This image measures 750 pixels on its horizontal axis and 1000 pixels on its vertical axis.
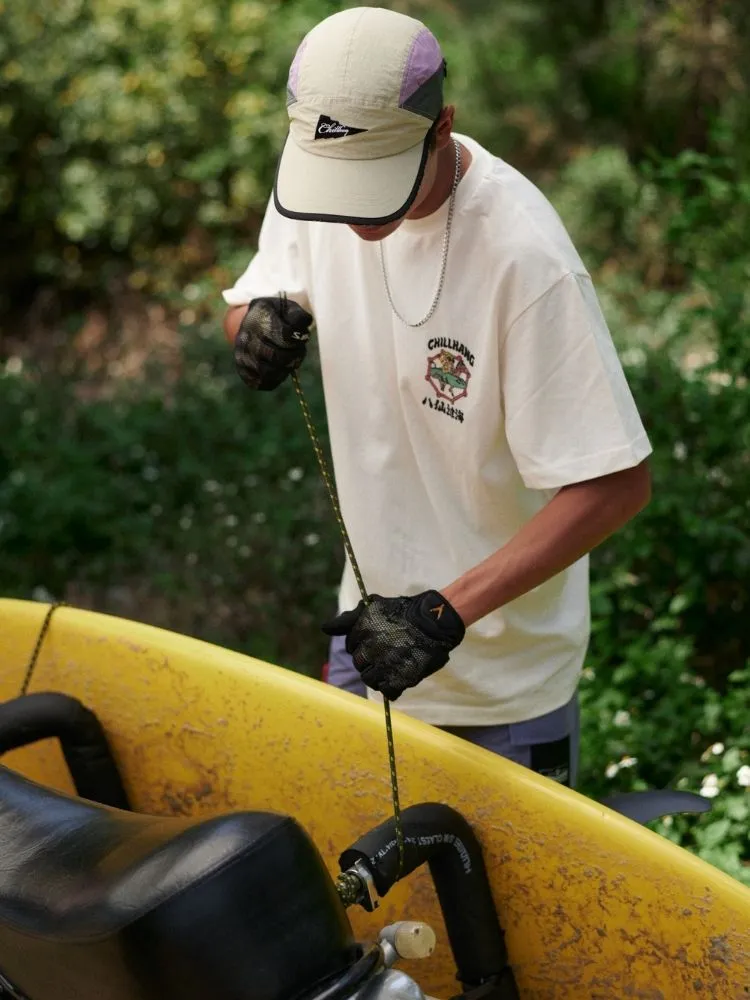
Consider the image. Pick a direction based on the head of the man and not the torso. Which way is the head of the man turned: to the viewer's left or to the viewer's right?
to the viewer's left

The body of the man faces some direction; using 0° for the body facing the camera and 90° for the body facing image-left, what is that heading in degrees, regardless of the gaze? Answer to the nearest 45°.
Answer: approximately 45°
